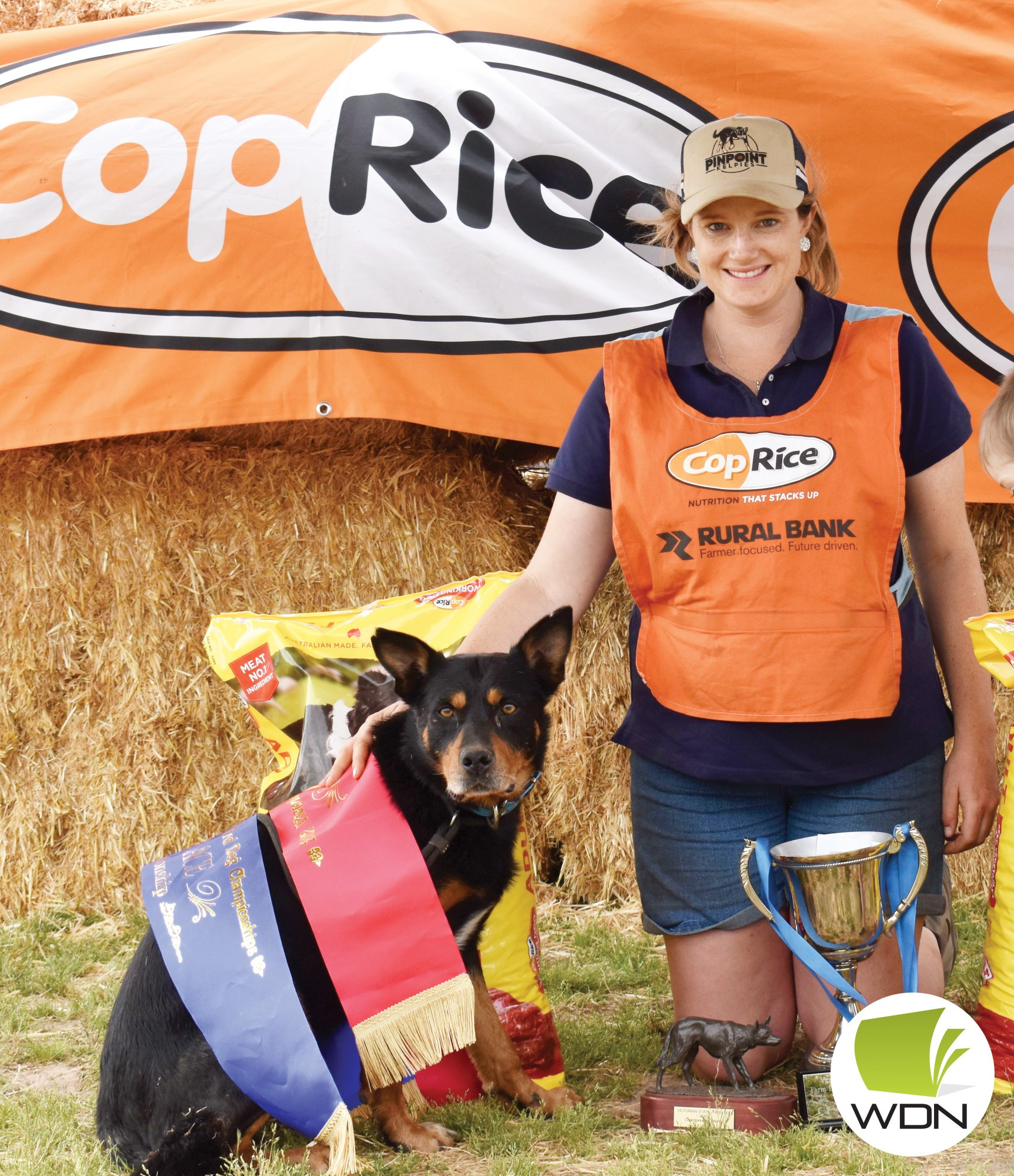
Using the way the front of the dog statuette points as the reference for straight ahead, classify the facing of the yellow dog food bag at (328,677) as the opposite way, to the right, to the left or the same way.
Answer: to the right

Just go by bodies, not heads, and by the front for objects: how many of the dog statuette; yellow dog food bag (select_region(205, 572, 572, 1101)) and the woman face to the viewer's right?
1

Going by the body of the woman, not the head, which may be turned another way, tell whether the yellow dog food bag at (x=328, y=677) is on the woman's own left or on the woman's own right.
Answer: on the woman's own right

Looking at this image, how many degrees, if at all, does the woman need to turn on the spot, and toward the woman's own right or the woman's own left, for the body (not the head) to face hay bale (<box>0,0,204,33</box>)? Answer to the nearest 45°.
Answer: approximately 135° to the woman's own right

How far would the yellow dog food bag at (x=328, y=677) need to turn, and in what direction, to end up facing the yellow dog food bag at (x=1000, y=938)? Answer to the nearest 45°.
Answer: approximately 45° to its left

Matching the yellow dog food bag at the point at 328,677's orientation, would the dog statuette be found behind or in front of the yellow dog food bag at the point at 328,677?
in front

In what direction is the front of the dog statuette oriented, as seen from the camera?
facing to the right of the viewer

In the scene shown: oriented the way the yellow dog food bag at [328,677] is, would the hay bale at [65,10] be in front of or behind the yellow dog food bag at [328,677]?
behind

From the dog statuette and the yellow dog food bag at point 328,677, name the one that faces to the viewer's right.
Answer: the dog statuette

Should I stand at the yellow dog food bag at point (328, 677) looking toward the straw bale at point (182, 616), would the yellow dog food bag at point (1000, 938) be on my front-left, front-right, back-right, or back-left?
back-right
